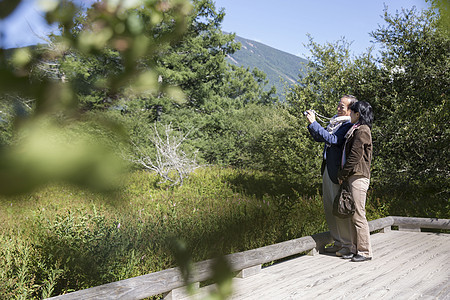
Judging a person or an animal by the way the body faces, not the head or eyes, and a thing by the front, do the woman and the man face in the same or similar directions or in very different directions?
same or similar directions

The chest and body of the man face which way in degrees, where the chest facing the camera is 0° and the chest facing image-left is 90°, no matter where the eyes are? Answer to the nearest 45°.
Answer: approximately 90°

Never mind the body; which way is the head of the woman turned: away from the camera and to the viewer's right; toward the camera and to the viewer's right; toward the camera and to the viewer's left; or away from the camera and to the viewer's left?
away from the camera and to the viewer's left

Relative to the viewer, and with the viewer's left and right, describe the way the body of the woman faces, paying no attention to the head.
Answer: facing to the left of the viewer
